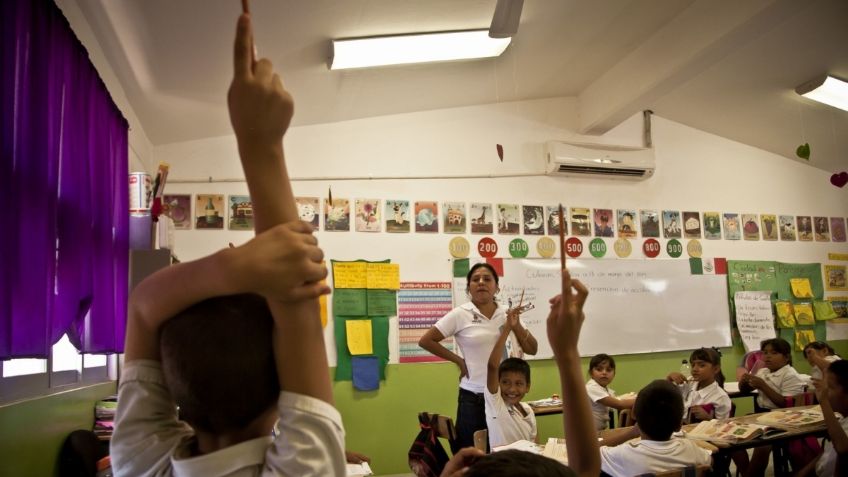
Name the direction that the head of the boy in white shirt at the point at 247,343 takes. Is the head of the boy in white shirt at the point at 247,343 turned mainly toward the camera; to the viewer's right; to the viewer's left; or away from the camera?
away from the camera

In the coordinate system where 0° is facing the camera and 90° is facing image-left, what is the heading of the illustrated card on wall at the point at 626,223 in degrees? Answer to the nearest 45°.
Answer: approximately 0°

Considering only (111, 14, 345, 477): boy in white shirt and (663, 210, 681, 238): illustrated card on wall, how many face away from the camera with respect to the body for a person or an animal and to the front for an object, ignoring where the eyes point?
1

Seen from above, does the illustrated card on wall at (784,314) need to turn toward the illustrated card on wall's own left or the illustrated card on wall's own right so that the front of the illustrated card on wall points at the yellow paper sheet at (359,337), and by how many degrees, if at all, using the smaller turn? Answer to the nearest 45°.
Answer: approximately 45° to the illustrated card on wall's own right

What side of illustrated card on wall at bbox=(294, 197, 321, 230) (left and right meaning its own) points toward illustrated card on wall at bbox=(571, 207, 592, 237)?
left

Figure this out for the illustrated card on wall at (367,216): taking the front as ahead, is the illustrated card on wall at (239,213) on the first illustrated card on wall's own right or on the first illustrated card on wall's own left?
on the first illustrated card on wall's own right

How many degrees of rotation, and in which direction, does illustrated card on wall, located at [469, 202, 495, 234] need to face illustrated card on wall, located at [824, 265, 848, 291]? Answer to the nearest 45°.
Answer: approximately 135° to its left
